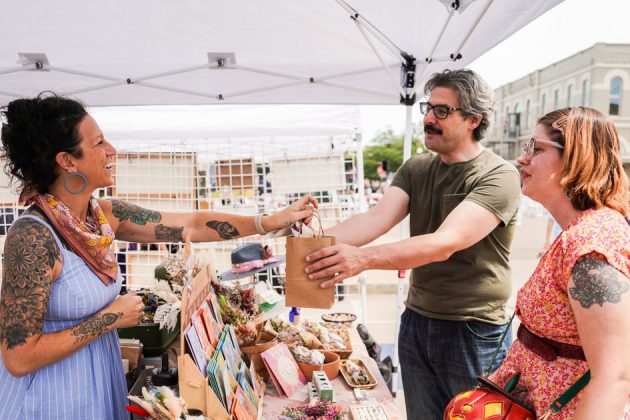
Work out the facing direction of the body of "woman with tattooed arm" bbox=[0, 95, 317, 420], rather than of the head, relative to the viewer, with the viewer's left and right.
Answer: facing to the right of the viewer

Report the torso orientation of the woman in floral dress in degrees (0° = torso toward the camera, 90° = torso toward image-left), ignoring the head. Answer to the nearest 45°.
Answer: approximately 90°

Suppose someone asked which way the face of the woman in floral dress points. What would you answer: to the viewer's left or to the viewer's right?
to the viewer's left

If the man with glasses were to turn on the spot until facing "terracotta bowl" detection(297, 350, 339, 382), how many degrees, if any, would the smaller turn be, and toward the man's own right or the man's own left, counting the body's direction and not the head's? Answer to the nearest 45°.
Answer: approximately 45° to the man's own right

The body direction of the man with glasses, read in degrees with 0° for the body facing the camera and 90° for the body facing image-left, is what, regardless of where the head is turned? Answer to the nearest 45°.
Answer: approximately 45°

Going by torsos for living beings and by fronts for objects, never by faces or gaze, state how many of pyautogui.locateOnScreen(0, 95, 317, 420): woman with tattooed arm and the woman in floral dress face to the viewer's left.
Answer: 1

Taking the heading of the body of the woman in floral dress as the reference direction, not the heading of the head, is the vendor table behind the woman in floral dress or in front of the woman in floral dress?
in front

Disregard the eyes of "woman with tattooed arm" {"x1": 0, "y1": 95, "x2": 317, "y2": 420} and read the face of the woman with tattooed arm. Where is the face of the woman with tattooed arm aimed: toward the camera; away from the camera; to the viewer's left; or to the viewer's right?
to the viewer's right
